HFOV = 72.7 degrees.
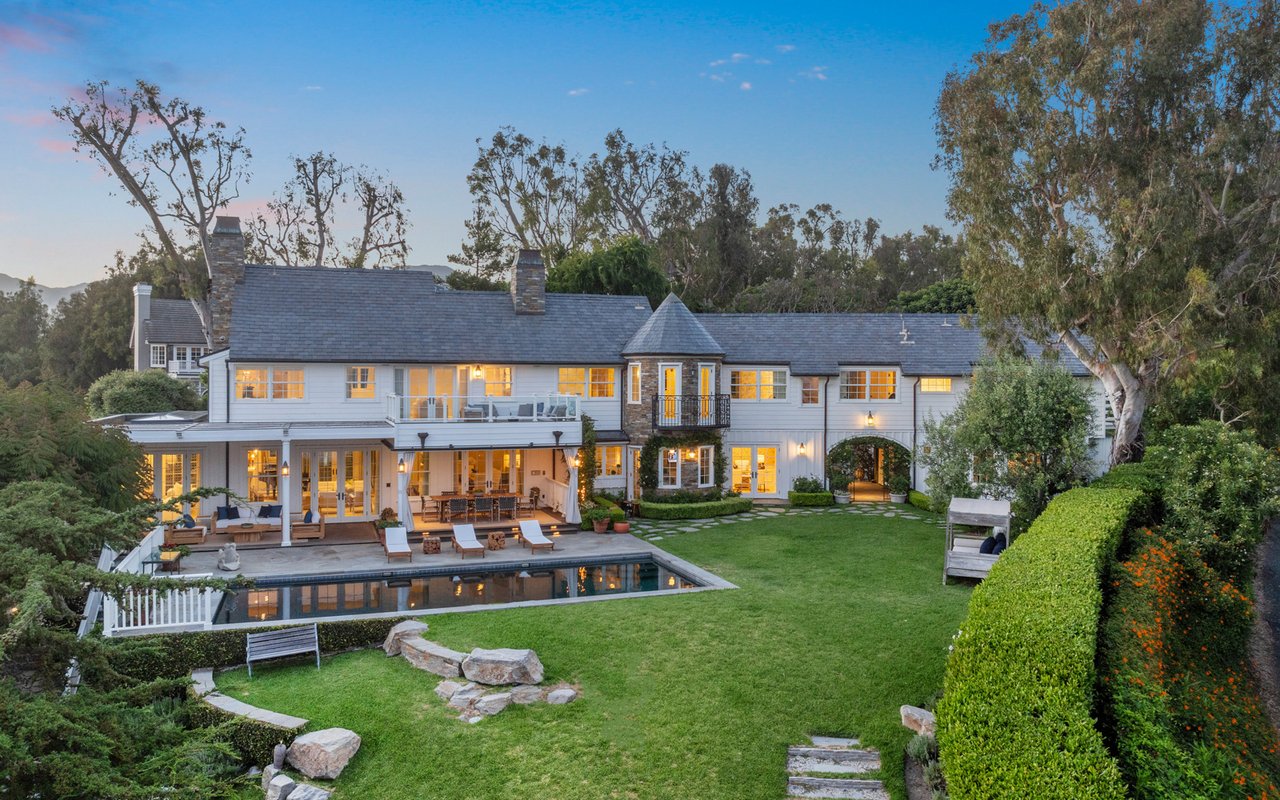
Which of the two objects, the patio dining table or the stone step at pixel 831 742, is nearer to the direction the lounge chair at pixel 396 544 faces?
the stone step

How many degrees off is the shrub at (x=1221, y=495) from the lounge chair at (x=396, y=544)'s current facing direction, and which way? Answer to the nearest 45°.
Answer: approximately 45° to its left

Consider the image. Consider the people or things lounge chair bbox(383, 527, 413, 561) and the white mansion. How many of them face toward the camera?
2

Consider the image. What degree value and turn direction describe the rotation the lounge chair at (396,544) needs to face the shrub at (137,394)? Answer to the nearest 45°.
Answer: approximately 135° to its right

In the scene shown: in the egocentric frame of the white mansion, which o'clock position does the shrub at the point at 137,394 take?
The shrub is roughly at 4 o'clock from the white mansion.

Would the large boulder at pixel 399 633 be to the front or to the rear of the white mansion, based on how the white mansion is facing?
to the front

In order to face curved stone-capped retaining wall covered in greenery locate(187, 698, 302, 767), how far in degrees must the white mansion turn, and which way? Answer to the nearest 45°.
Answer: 0° — it already faces it

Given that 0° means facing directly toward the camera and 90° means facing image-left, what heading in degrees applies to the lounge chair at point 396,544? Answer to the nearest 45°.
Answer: approximately 0°

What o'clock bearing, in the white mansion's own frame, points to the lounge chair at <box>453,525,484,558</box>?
The lounge chair is roughly at 12 o'clock from the white mansion.

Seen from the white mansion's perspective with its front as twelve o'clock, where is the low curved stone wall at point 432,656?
The low curved stone wall is roughly at 12 o'clock from the white mansion.

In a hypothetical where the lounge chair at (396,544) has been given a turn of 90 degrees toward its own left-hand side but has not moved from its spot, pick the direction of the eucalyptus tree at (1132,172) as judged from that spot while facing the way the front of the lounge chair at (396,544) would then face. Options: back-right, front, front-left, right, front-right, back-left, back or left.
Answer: front

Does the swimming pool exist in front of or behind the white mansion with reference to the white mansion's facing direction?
in front

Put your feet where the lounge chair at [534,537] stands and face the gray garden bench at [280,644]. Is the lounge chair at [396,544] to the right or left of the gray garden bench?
right

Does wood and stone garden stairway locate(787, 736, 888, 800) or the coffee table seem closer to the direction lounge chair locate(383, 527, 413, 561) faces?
the wood and stone garden stairway
